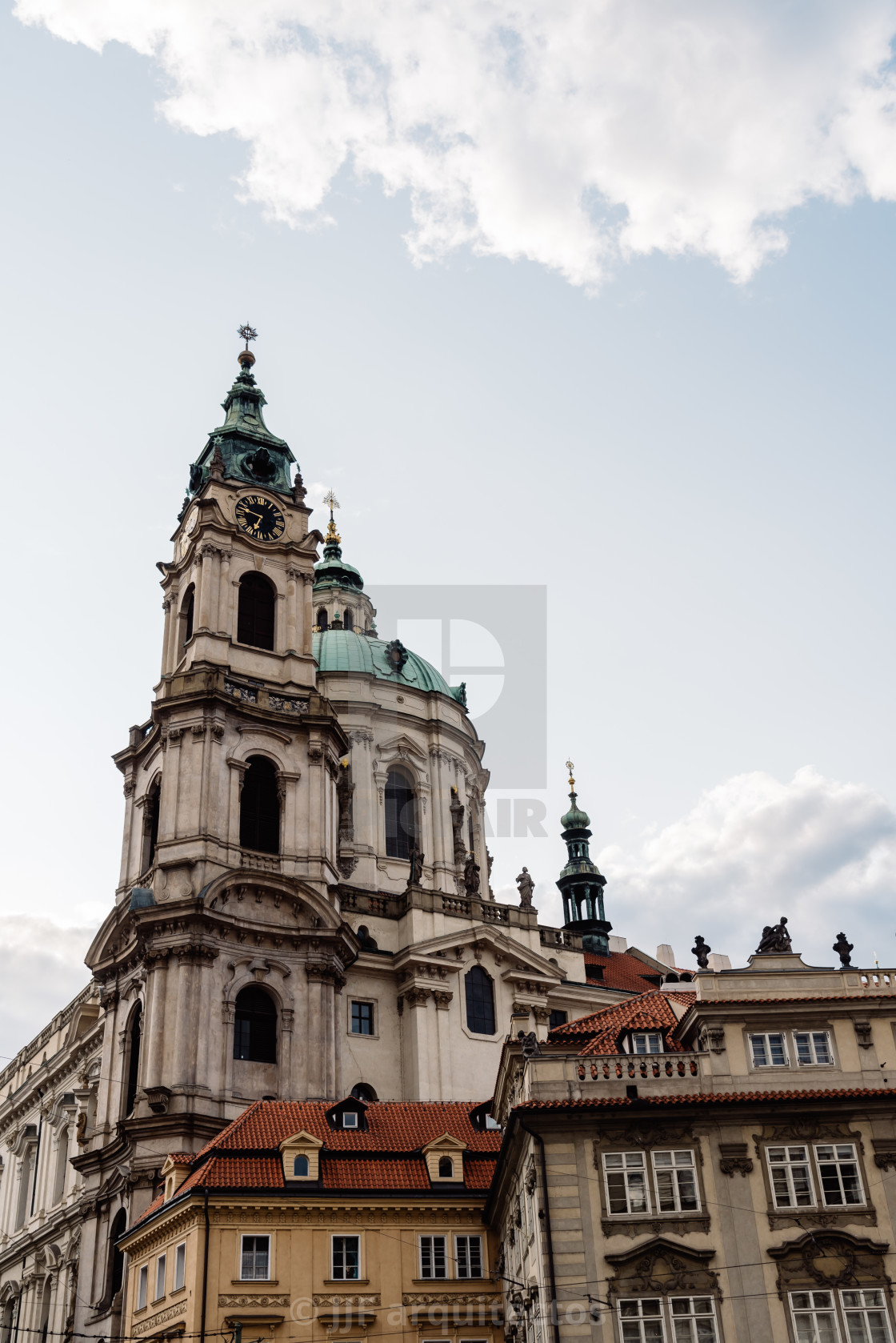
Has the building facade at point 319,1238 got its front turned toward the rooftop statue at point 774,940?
no

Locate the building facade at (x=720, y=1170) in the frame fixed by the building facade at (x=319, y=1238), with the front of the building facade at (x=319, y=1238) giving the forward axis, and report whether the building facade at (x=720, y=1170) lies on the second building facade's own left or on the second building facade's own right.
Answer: on the second building facade's own left

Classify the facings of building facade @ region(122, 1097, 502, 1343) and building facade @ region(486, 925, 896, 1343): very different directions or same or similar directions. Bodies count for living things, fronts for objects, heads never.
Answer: same or similar directions

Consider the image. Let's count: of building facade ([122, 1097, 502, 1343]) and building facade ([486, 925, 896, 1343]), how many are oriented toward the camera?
2

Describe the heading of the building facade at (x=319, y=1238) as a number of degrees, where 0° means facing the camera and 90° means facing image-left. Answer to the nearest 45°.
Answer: approximately 0°

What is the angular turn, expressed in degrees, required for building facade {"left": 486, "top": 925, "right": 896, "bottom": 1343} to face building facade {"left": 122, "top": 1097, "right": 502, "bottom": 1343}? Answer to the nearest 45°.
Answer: approximately 135° to its right

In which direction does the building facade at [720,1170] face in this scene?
toward the camera
